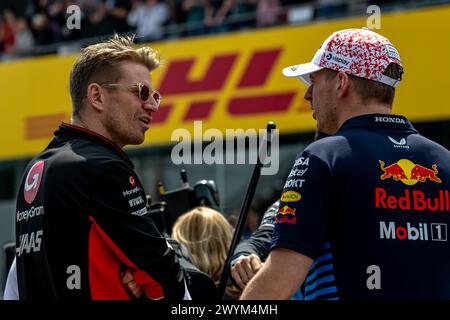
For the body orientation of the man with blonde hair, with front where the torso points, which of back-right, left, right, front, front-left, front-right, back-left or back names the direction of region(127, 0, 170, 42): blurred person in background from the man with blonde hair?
front-left

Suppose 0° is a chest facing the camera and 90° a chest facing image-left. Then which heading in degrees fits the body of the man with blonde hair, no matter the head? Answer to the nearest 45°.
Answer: approximately 225°

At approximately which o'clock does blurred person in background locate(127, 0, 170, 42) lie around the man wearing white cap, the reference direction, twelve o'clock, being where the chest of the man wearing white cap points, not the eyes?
The blurred person in background is roughly at 1 o'clock from the man wearing white cap.

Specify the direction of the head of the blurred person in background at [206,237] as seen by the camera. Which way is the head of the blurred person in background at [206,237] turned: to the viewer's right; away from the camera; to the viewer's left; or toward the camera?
away from the camera

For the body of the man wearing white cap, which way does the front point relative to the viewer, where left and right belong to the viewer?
facing away from the viewer and to the left of the viewer

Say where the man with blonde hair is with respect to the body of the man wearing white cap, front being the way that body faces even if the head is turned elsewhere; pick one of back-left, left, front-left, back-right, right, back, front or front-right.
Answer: front-left

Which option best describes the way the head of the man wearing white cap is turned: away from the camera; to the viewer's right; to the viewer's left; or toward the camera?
to the viewer's left
